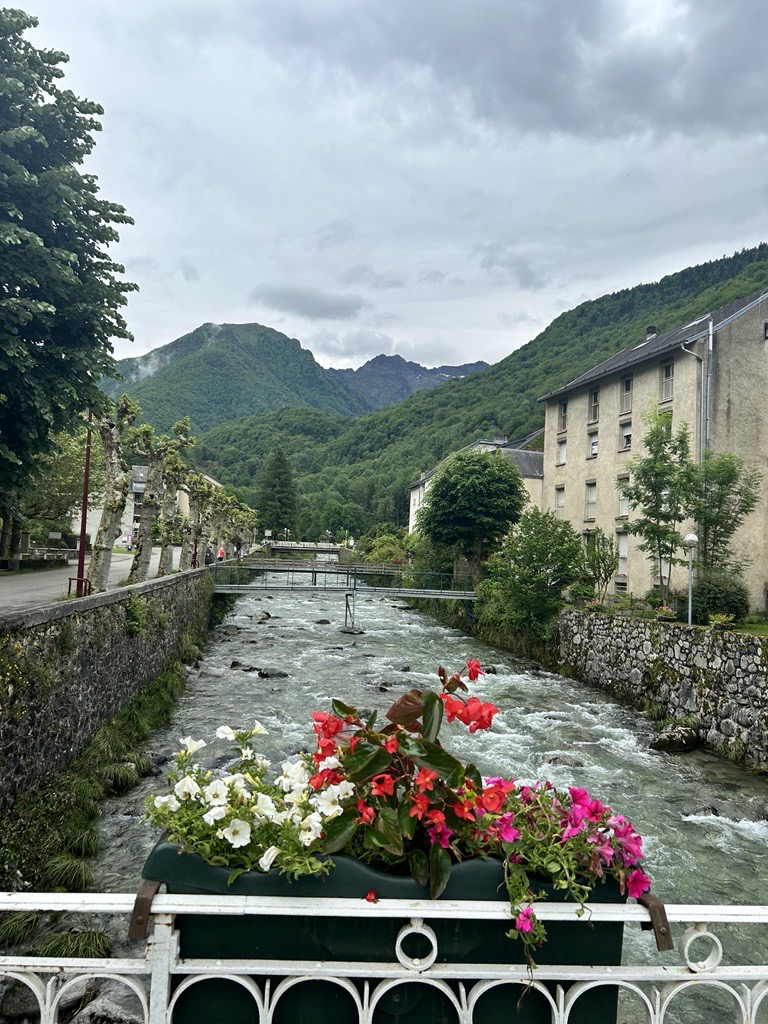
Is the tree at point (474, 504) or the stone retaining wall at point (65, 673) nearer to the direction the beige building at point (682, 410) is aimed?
the stone retaining wall

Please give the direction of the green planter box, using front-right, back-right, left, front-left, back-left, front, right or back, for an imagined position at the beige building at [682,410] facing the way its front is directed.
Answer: front-left

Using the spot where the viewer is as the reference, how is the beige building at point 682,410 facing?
facing the viewer and to the left of the viewer

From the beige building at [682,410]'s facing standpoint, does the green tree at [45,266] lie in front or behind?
in front

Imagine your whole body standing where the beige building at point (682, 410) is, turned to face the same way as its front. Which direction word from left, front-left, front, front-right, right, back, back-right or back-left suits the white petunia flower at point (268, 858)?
front-left

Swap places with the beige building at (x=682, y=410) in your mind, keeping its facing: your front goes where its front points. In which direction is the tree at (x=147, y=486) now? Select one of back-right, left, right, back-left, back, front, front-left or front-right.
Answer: front
